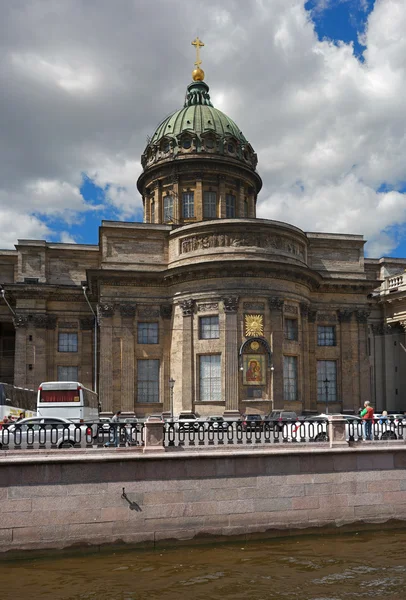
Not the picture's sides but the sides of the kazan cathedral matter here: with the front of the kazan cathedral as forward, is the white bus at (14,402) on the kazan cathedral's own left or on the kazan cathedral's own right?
on the kazan cathedral's own right

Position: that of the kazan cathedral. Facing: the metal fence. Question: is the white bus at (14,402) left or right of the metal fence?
right
